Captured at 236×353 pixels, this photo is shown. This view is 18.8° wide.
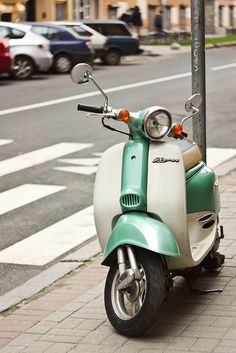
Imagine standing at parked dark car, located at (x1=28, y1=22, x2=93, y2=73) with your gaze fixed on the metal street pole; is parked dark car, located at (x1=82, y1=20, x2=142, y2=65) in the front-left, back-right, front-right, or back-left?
back-left

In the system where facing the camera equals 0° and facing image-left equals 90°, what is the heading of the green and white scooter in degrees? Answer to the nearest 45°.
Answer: approximately 45°

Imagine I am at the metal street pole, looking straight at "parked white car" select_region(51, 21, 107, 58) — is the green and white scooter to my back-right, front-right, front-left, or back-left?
back-left

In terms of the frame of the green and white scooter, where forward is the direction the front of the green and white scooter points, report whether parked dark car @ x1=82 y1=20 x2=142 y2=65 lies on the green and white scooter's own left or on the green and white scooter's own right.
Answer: on the green and white scooter's own right

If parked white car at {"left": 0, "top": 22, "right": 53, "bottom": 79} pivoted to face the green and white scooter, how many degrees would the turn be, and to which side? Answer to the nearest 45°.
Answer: approximately 135° to its left

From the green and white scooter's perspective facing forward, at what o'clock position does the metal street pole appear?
The metal street pole is roughly at 5 o'clock from the green and white scooter.

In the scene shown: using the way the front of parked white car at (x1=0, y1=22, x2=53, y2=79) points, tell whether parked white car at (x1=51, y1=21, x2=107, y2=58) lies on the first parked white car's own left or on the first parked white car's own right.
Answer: on the first parked white car's own right
